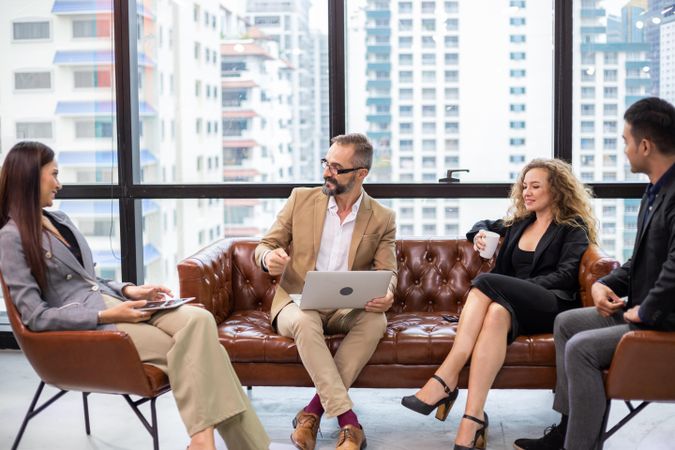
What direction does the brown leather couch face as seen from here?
toward the camera

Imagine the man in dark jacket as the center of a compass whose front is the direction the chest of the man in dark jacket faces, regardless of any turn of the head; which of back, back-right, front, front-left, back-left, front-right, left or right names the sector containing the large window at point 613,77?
right

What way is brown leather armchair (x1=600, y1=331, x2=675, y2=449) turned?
to the viewer's left

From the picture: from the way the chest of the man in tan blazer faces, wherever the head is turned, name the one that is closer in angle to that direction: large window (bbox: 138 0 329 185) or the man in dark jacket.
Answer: the man in dark jacket

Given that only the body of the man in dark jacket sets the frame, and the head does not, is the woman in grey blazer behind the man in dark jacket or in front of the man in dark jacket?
in front

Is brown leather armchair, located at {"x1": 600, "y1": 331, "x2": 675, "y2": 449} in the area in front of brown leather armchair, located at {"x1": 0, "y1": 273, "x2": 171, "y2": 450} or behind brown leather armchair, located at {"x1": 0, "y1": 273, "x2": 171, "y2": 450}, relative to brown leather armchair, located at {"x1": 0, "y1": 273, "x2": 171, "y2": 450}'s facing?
in front

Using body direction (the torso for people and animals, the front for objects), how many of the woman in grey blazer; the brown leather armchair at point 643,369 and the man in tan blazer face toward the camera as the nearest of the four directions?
1

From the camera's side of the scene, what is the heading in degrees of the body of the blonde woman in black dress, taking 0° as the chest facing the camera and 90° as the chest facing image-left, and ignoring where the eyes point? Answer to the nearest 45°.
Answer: approximately 45°

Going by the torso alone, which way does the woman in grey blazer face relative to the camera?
to the viewer's right

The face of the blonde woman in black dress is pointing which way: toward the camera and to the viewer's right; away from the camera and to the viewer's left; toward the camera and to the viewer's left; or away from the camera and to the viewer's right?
toward the camera and to the viewer's left
